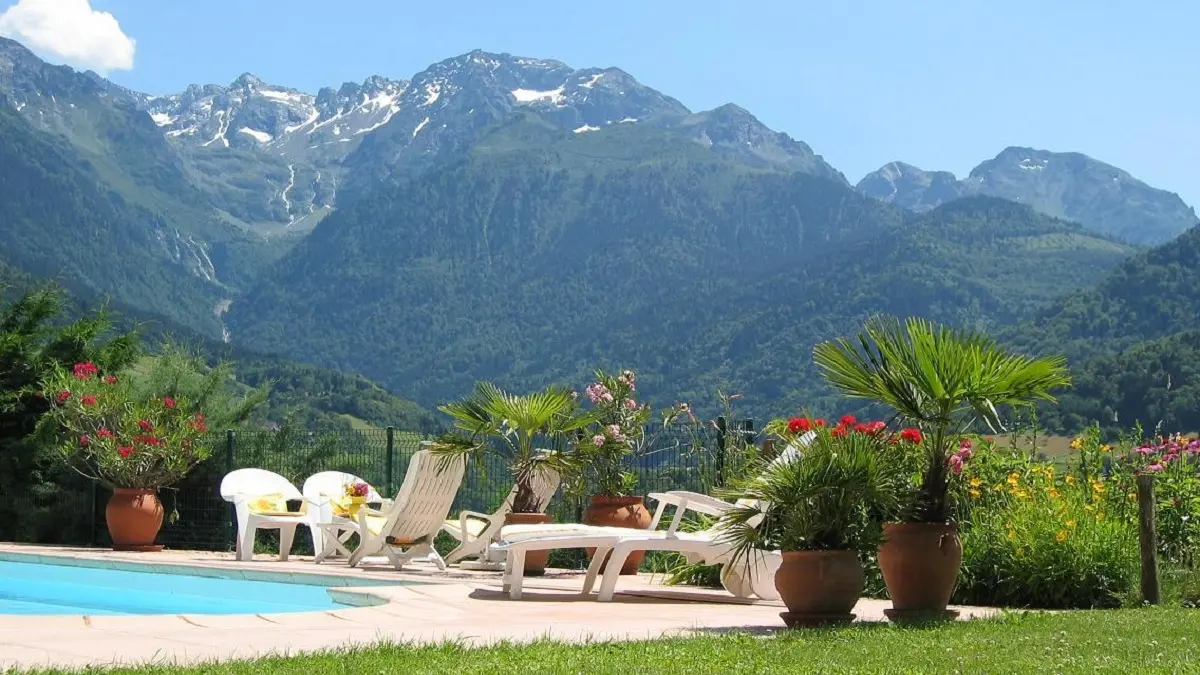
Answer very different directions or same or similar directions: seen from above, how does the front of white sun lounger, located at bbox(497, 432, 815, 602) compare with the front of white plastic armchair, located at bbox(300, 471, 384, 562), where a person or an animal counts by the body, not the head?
very different directions

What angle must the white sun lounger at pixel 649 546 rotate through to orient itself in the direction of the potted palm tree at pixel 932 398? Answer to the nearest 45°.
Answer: approximately 135° to its left

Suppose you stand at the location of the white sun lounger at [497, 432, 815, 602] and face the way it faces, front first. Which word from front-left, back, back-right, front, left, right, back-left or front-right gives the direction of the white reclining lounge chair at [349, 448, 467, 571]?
front-right

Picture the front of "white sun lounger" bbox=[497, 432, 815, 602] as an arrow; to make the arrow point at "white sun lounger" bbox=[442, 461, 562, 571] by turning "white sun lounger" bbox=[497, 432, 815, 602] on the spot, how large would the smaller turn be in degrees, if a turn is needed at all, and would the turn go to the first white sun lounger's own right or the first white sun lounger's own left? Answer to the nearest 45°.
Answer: approximately 45° to the first white sun lounger's own right

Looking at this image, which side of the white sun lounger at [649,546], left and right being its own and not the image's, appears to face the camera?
left

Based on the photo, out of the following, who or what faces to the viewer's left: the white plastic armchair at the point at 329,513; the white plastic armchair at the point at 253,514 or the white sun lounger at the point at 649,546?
the white sun lounger
